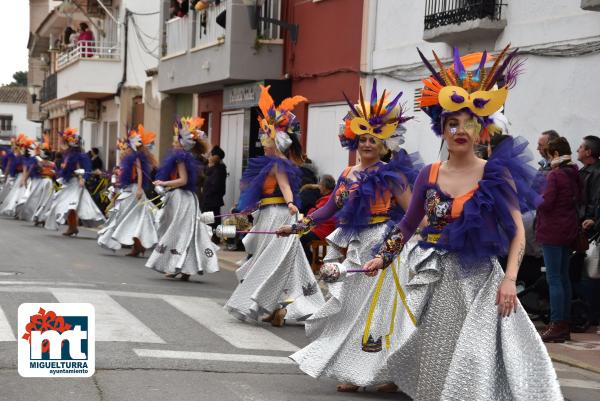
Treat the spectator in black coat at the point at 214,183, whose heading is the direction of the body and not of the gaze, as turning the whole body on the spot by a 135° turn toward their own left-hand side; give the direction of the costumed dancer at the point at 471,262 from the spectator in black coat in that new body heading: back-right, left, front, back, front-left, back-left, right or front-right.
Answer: front-right

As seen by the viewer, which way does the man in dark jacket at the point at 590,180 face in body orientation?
to the viewer's left

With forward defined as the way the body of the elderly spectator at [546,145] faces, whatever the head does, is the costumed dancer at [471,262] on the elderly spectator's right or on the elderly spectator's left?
on the elderly spectator's left

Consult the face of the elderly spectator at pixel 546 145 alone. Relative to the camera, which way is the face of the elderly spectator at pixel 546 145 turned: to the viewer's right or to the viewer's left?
to the viewer's left

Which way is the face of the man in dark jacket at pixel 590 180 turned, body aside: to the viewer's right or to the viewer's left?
to the viewer's left

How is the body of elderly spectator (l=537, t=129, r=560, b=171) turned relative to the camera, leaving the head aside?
to the viewer's left

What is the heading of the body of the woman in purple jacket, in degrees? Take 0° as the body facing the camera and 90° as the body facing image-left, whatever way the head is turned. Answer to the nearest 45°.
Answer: approximately 90°

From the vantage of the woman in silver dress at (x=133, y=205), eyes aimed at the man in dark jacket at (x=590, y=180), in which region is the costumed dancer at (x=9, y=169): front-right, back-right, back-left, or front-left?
back-left

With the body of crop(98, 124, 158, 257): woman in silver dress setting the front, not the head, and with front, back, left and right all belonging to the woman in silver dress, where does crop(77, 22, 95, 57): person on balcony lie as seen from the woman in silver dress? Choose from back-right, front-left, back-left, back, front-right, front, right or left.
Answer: back-right

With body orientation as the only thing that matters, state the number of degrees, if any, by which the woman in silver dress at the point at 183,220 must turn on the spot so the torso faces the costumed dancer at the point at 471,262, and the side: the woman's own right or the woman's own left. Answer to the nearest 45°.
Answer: approximately 90° to the woman's own left
